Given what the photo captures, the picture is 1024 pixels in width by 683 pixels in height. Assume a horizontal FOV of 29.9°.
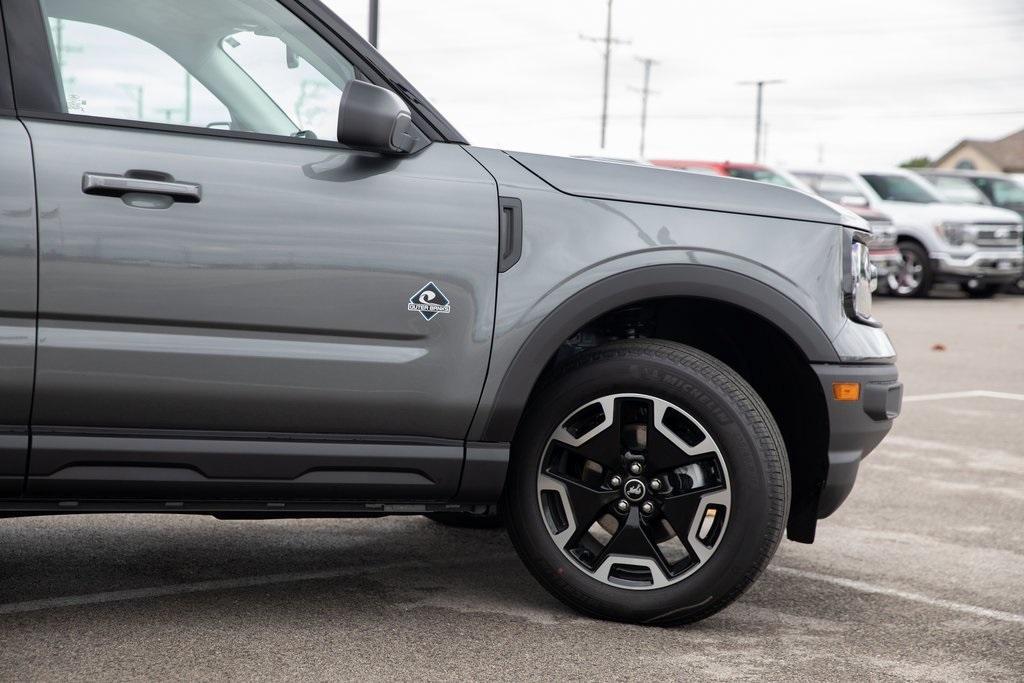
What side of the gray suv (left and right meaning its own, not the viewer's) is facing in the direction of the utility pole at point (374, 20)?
left

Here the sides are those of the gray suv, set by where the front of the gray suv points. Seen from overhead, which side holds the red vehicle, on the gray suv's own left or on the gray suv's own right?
on the gray suv's own left

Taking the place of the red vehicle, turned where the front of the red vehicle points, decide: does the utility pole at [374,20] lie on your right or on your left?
on your right

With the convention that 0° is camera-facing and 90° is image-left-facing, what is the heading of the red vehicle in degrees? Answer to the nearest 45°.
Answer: approximately 315°

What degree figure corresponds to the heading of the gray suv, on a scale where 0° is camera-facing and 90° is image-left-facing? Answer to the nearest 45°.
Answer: approximately 270°
